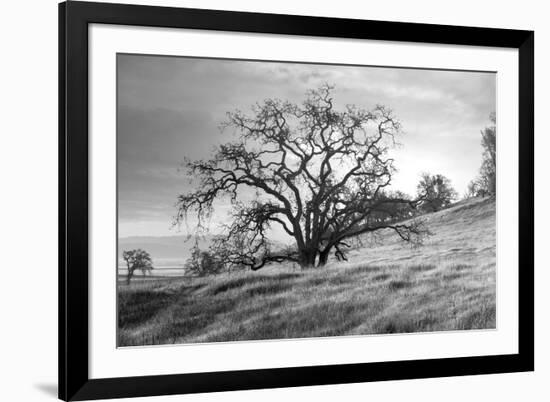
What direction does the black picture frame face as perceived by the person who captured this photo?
facing the viewer and to the right of the viewer
